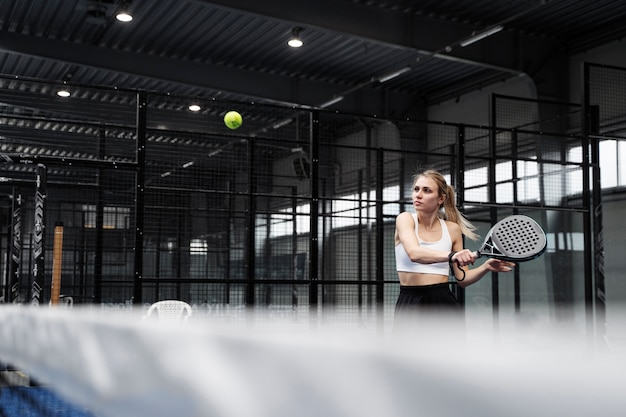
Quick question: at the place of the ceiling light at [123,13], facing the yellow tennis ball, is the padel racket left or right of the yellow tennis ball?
right

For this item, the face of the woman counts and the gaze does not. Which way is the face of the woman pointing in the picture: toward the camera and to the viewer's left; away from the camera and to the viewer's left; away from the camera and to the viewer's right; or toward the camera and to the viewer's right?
toward the camera and to the viewer's left

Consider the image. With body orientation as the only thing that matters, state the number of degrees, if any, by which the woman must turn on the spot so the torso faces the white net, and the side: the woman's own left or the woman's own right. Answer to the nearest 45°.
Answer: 0° — they already face it

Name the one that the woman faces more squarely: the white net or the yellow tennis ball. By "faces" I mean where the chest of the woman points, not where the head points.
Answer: the white net

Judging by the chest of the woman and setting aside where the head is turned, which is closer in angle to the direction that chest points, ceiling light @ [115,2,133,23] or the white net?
the white net

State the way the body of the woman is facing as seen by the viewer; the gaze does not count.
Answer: toward the camera

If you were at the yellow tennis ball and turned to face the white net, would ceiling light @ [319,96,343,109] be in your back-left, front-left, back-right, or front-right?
back-left

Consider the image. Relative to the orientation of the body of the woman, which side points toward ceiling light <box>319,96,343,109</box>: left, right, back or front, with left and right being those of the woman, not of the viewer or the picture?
back
